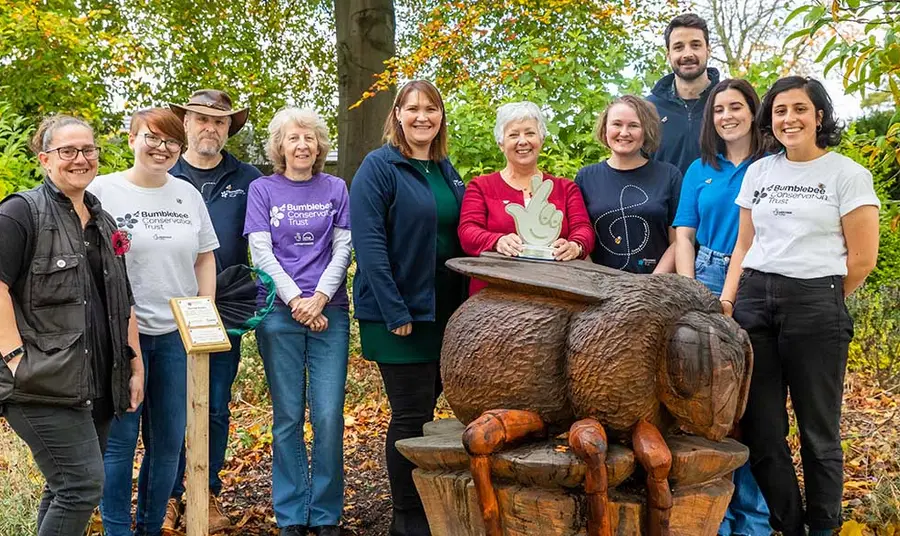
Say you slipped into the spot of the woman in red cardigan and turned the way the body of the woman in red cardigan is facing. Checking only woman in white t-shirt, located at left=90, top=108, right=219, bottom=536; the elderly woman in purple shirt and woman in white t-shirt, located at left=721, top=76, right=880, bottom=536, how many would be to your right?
2

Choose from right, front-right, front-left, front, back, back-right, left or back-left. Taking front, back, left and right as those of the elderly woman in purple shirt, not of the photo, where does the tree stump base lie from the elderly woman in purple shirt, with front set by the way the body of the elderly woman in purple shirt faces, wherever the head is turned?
front-left

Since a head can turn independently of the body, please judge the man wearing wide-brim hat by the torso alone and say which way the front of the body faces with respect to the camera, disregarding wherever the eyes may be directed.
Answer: toward the camera

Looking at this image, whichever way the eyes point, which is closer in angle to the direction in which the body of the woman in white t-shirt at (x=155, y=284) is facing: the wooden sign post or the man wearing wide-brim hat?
the wooden sign post

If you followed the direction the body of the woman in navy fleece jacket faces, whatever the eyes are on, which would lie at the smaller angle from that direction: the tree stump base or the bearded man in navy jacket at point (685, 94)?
the tree stump base

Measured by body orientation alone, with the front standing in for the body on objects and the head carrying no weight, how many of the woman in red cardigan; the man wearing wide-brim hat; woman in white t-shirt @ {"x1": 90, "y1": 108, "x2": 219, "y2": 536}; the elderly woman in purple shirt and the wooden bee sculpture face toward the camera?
4

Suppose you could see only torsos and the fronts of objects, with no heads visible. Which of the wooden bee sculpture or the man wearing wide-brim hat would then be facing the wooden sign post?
the man wearing wide-brim hat

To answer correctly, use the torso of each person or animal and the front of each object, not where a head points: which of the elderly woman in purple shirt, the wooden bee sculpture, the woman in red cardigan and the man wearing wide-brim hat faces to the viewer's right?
the wooden bee sculpture

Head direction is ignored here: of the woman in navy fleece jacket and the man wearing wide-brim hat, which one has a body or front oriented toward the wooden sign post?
the man wearing wide-brim hat

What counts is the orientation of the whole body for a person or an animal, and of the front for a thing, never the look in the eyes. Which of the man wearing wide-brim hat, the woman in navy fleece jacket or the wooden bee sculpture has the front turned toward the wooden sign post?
the man wearing wide-brim hat

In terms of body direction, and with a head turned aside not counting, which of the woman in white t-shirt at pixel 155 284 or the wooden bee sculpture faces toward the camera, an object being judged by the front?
the woman in white t-shirt

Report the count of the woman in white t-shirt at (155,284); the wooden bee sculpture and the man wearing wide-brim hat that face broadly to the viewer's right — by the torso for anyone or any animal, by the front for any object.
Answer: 1

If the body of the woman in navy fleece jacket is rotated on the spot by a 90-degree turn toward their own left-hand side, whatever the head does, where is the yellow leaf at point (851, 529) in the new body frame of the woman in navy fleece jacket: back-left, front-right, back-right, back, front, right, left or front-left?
front-right

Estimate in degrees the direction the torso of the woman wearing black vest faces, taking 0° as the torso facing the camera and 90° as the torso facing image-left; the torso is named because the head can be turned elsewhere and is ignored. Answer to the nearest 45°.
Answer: approximately 315°

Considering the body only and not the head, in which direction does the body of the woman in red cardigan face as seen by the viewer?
toward the camera

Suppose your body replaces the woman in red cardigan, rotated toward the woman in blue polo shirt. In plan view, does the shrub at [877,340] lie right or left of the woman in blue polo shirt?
left

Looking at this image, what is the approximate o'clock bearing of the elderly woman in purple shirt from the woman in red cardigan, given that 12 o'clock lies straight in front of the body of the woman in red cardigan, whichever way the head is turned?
The elderly woman in purple shirt is roughly at 3 o'clock from the woman in red cardigan.

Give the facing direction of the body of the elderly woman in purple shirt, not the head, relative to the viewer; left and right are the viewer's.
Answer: facing the viewer

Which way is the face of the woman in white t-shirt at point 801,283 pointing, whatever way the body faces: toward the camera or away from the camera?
toward the camera

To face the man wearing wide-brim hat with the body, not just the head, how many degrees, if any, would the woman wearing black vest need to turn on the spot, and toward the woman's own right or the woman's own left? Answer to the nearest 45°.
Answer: approximately 90° to the woman's own left

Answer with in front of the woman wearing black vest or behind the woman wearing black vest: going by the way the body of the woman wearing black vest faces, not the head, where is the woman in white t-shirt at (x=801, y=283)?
in front

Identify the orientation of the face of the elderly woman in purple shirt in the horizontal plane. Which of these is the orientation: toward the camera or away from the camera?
toward the camera
